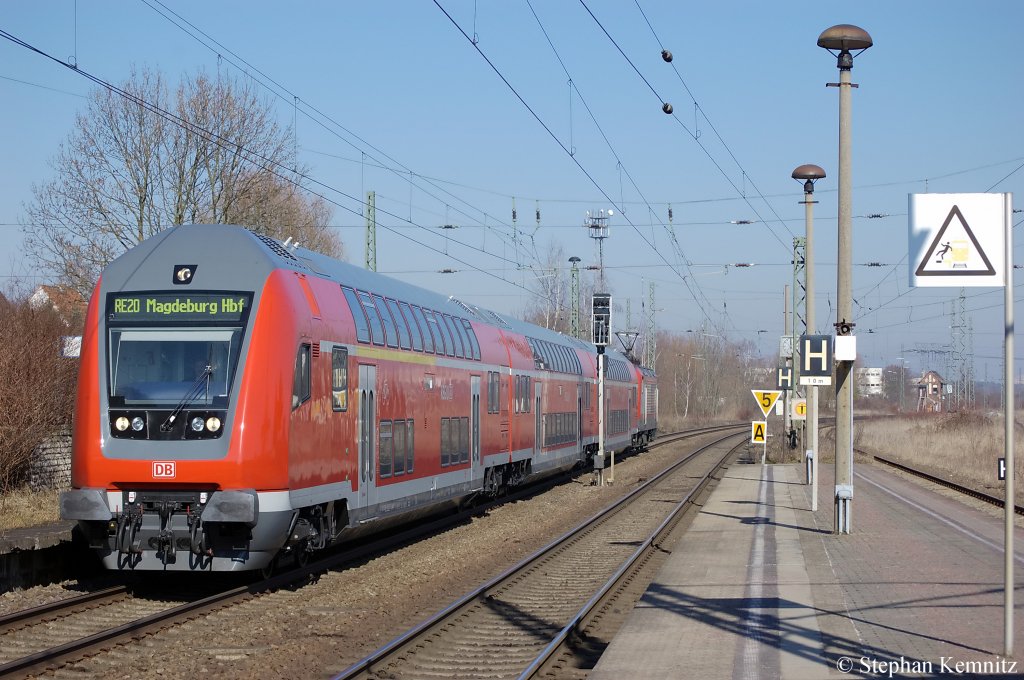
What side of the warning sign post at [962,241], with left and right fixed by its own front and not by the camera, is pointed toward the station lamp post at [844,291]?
back

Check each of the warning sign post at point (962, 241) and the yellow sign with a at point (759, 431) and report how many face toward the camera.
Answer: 2

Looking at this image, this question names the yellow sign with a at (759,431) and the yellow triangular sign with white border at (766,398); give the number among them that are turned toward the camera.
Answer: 2

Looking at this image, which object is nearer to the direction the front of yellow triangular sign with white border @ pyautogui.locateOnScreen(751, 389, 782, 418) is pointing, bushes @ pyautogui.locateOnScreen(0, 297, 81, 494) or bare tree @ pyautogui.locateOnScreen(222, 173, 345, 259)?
the bushes

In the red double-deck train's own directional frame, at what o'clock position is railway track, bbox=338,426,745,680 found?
The railway track is roughly at 11 o'clock from the red double-deck train.

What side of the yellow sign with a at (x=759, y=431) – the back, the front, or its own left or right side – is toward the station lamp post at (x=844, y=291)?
front

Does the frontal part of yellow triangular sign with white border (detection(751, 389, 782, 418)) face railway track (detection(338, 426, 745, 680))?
yes

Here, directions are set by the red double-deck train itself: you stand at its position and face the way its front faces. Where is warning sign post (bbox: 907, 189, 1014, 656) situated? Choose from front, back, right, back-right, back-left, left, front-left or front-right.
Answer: left

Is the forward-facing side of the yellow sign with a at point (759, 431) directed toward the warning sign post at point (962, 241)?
yes
